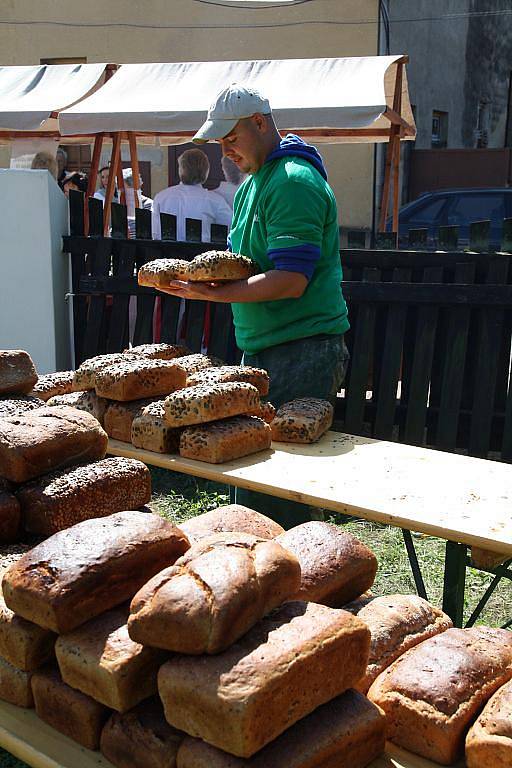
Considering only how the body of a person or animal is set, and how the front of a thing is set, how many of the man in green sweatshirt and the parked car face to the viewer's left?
2

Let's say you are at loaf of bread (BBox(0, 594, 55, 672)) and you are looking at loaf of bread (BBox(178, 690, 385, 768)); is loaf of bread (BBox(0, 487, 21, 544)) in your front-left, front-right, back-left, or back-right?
back-left

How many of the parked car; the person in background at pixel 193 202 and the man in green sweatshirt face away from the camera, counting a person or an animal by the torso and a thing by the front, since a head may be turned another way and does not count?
1

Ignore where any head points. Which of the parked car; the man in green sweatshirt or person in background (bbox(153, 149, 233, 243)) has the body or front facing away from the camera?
the person in background

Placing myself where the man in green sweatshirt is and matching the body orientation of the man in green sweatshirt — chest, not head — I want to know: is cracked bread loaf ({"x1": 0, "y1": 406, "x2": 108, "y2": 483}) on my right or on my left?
on my left

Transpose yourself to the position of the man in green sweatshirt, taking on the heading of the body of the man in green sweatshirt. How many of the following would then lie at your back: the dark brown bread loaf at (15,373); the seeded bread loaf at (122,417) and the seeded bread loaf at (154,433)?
0

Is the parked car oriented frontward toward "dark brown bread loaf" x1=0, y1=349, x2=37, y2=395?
no

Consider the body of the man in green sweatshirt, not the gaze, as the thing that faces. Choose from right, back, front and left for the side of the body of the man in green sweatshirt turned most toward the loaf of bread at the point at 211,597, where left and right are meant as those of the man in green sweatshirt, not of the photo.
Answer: left

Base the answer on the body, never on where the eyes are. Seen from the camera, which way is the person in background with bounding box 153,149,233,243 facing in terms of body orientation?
away from the camera

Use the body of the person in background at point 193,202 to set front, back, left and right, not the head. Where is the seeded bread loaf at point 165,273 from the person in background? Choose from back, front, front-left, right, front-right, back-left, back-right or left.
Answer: back

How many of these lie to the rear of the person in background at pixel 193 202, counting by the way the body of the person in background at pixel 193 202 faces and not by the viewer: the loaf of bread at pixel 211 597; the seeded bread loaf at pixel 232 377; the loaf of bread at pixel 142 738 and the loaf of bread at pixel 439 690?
4

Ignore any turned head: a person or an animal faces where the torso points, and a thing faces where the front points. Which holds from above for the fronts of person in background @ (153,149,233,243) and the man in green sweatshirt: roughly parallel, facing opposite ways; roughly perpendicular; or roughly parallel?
roughly perpendicular

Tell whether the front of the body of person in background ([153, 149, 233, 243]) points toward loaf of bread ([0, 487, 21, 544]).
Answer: no

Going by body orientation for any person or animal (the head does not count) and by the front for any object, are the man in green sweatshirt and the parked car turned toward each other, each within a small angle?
no

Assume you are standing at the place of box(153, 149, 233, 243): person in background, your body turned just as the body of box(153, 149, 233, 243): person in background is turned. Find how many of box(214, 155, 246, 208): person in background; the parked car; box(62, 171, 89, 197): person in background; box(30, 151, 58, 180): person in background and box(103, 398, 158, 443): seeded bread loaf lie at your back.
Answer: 1

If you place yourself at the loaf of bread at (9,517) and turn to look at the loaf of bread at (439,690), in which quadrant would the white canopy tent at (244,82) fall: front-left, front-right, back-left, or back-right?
back-left

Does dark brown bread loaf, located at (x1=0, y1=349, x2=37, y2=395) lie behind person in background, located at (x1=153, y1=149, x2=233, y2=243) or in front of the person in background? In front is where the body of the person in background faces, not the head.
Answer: behind

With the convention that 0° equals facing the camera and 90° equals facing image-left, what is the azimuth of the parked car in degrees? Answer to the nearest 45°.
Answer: approximately 90°

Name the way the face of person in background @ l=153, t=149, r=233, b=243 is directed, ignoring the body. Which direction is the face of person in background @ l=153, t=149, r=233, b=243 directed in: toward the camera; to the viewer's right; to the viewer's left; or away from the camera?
away from the camera

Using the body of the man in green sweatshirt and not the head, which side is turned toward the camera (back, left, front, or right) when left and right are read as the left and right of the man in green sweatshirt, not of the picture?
left

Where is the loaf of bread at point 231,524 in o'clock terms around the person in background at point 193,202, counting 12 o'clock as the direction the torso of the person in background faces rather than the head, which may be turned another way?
The loaf of bread is roughly at 6 o'clock from the person in background.
